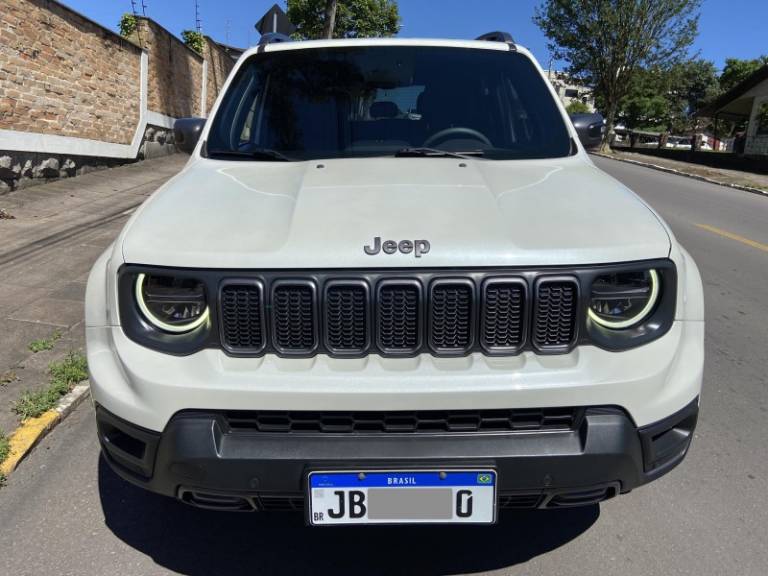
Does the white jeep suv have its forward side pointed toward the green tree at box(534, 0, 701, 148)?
no

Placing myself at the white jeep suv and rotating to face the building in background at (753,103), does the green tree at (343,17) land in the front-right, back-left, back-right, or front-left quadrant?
front-left

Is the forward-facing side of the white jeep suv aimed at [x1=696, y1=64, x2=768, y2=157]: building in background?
no

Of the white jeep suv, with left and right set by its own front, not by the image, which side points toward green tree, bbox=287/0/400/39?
back

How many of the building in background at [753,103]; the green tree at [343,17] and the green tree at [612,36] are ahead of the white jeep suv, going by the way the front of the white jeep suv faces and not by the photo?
0

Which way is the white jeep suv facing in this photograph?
toward the camera
